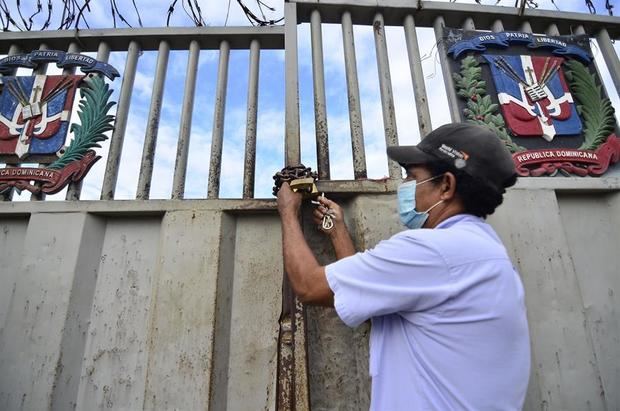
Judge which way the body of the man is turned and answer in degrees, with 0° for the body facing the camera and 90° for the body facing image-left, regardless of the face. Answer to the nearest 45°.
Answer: approximately 135°

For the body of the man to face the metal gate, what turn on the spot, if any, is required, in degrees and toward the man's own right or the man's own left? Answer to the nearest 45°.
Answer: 0° — they already face it
